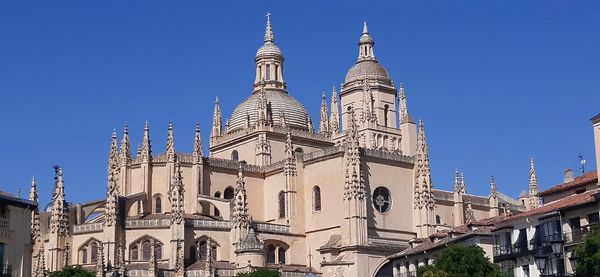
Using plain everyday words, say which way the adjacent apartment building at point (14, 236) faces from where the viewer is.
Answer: facing the viewer and to the right of the viewer
